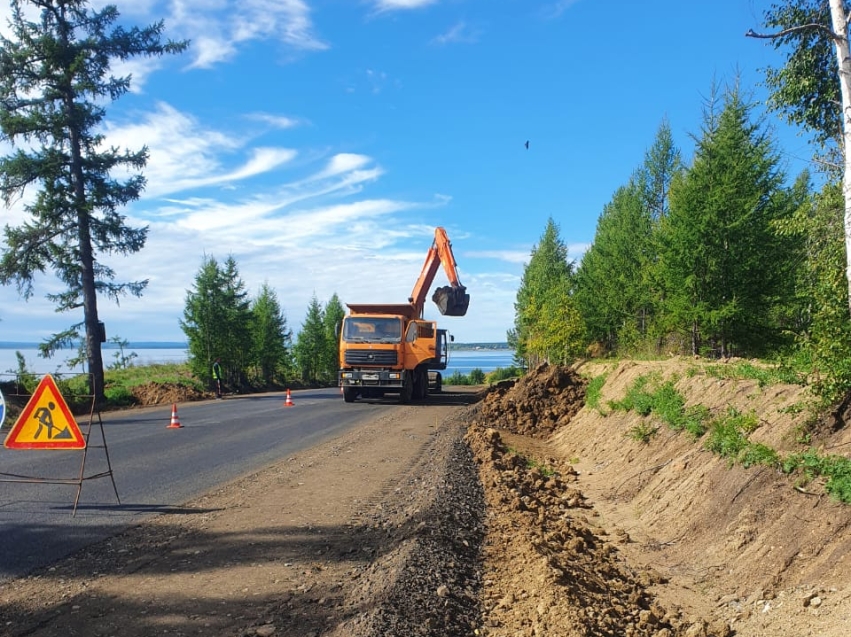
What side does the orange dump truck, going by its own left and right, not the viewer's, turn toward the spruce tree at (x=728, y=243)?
left

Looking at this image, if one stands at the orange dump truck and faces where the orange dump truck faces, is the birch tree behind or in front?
in front

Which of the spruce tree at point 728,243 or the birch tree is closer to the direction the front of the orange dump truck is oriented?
the birch tree

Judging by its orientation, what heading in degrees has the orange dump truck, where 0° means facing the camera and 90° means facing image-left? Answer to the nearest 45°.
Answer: approximately 0°

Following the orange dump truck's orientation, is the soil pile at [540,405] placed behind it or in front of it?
in front

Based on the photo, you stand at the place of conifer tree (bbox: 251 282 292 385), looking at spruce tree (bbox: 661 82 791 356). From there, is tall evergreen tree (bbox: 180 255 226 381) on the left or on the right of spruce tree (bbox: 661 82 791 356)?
right

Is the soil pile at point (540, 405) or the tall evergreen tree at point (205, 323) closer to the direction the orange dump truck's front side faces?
the soil pile

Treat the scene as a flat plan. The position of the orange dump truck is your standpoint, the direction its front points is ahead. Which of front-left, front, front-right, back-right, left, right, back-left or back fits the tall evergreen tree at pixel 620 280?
back-left

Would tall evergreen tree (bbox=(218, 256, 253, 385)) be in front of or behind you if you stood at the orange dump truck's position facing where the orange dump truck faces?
behind

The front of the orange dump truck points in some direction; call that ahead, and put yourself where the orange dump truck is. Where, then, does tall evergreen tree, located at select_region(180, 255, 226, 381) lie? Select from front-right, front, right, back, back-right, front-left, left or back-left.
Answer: back-right
